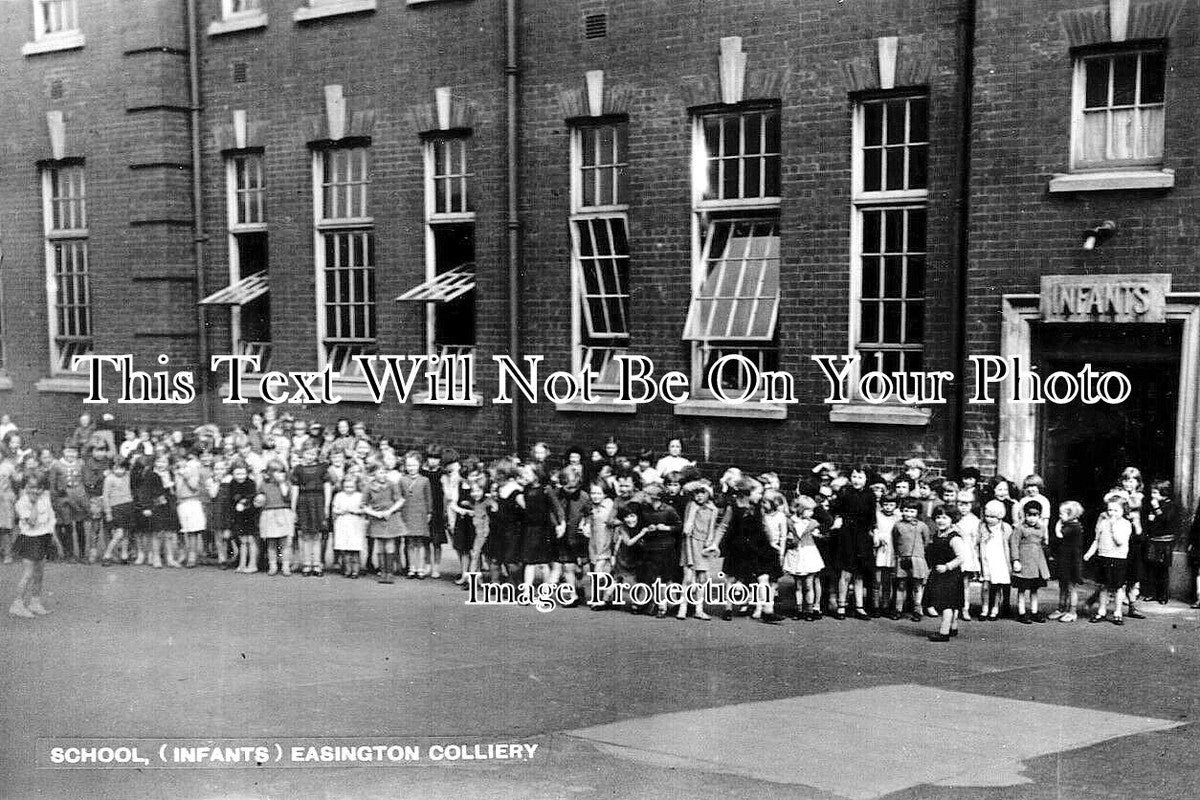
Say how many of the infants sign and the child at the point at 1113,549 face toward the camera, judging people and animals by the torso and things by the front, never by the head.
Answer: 2

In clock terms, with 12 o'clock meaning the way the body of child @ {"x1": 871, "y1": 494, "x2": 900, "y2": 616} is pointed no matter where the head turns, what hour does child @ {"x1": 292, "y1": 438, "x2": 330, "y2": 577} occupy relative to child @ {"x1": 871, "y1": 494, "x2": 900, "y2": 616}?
child @ {"x1": 292, "y1": 438, "x2": 330, "y2": 577} is roughly at 3 o'clock from child @ {"x1": 871, "y1": 494, "x2": 900, "y2": 616}.

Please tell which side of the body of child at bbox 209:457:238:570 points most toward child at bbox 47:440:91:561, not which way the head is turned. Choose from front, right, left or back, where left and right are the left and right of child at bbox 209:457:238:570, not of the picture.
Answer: right

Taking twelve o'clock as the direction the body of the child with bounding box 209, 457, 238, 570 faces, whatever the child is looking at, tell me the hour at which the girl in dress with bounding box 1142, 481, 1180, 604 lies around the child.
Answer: The girl in dress is roughly at 10 o'clock from the child.

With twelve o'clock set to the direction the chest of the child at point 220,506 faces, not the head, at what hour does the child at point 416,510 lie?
the child at point 416,510 is roughly at 10 o'clock from the child at point 220,506.

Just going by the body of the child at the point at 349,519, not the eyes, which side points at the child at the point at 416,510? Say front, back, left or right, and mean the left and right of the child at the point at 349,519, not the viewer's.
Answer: left

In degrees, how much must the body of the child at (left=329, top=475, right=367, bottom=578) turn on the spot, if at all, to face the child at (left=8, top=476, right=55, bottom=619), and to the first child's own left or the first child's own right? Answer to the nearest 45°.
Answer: approximately 45° to the first child's own right

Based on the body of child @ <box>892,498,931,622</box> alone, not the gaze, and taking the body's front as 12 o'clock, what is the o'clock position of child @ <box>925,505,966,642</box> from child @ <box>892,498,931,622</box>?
child @ <box>925,505,966,642</box> is roughly at 11 o'clock from child @ <box>892,498,931,622</box>.
